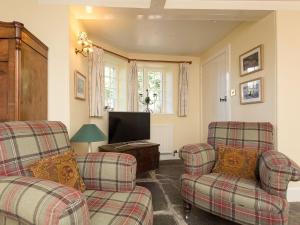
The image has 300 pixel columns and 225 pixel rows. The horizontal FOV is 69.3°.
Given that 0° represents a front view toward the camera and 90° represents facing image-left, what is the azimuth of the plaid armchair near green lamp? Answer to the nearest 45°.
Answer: approximately 315°

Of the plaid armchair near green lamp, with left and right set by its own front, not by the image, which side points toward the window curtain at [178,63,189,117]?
left

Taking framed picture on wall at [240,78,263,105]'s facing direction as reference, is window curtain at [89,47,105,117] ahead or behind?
ahead

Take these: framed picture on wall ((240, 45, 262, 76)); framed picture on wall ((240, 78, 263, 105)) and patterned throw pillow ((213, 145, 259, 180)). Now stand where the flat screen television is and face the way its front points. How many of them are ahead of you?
3

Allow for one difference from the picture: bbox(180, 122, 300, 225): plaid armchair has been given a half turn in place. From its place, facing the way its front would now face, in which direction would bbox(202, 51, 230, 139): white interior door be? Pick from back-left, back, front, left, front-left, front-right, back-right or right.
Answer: front-left

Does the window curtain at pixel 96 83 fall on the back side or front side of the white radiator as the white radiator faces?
on the front side

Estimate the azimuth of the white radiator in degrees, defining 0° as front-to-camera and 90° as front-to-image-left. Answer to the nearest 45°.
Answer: approximately 0°

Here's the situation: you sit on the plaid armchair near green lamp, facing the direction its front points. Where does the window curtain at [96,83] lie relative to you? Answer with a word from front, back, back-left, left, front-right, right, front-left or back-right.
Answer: back-left

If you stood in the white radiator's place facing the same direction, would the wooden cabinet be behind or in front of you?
in front

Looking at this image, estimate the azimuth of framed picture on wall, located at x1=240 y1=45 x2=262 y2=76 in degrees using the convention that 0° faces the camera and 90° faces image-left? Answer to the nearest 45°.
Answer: approximately 45°

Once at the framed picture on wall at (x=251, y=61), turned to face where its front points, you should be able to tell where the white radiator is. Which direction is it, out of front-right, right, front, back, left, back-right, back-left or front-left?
right

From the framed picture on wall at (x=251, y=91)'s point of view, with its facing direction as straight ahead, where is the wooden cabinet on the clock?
The wooden cabinet is roughly at 12 o'clock from the framed picture on wall.

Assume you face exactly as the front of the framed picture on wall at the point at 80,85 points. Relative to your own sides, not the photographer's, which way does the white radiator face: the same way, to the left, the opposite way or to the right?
to the right

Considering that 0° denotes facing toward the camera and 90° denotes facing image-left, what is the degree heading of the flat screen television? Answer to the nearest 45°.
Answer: approximately 315°
